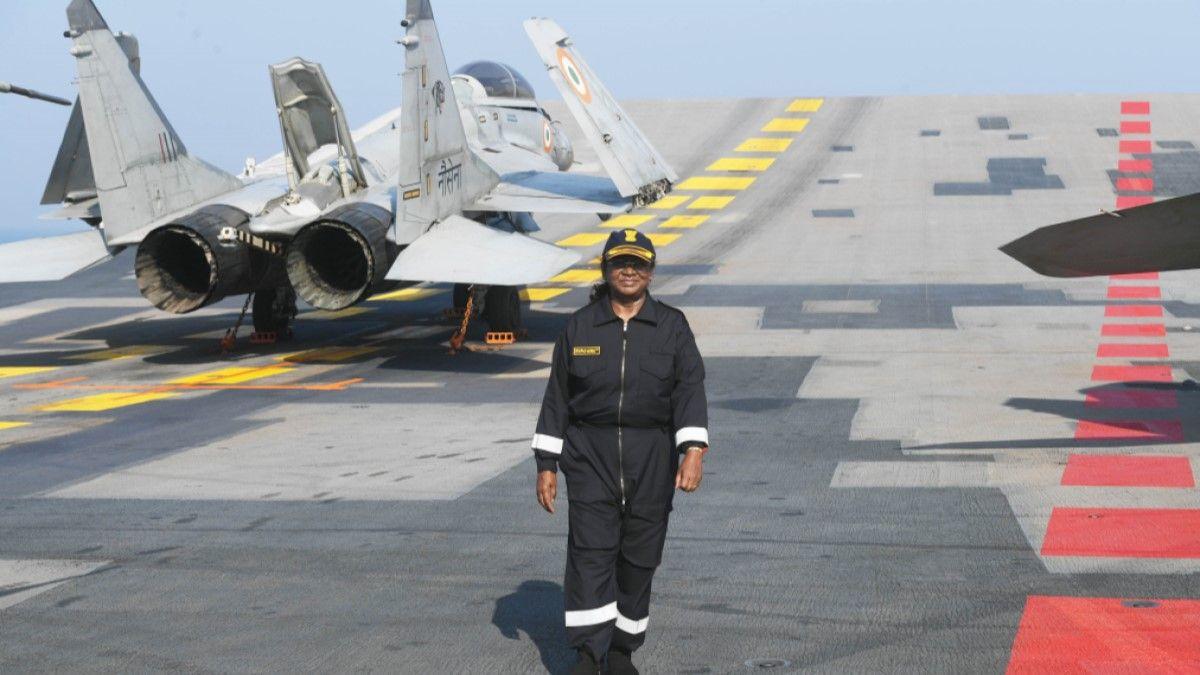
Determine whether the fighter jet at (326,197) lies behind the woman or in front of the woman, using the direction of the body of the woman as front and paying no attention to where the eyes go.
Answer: behind

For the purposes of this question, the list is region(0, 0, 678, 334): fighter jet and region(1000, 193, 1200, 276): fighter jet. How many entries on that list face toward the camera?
0

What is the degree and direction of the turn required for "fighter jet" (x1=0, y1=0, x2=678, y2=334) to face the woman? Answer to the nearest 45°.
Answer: approximately 135° to its right

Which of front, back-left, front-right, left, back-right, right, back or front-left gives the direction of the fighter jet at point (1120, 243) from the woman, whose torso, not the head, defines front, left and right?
back-left

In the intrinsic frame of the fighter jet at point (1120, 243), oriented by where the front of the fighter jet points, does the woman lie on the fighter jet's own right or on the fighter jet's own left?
on the fighter jet's own left

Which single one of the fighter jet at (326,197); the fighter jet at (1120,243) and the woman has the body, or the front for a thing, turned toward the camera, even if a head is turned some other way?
the woman

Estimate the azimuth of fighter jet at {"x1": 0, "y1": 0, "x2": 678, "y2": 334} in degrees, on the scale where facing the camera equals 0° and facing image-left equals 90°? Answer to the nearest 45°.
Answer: approximately 225°

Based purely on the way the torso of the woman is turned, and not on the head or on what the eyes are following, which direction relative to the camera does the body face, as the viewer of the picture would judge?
toward the camera

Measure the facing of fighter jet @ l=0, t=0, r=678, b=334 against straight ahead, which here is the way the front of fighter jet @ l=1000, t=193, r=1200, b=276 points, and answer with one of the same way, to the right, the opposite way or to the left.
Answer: to the right

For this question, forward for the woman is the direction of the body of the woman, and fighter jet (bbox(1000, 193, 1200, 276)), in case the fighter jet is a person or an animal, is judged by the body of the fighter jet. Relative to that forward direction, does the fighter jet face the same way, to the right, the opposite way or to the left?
to the right

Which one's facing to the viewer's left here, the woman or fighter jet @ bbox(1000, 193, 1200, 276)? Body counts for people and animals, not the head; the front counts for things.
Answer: the fighter jet
